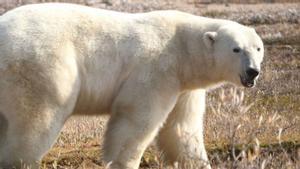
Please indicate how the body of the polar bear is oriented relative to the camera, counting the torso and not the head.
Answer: to the viewer's right
